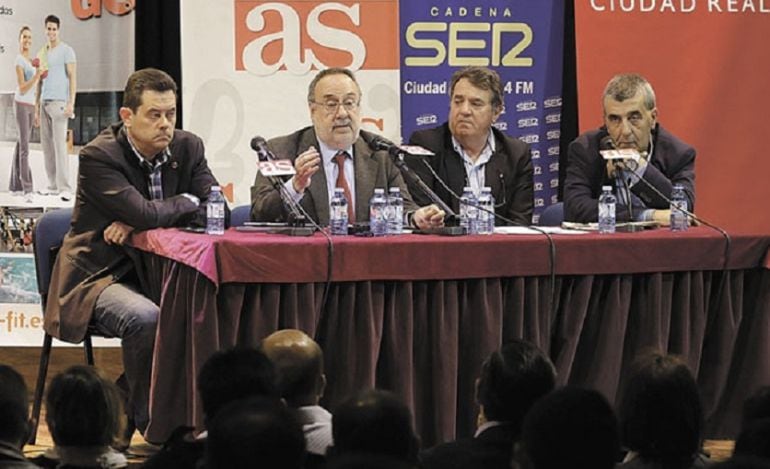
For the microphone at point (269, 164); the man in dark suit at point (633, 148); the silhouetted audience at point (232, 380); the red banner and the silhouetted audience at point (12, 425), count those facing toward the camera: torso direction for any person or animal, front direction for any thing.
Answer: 2

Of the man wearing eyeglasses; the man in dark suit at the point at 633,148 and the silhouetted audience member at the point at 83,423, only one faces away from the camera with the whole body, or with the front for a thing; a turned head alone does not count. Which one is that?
the silhouetted audience member

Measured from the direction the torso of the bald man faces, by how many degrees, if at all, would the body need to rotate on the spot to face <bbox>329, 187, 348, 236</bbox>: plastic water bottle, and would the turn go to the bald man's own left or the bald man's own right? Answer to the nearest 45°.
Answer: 0° — they already face it

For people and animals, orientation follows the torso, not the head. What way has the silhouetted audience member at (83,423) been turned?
away from the camera

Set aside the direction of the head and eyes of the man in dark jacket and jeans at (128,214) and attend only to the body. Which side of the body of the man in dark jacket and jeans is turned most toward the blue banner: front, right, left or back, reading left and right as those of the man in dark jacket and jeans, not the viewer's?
left

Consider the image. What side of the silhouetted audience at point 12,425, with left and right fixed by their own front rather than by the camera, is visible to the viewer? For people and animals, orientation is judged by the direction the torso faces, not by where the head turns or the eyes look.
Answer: back

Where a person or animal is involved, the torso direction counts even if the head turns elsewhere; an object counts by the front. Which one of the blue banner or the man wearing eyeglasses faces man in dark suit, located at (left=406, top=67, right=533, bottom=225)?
the blue banner

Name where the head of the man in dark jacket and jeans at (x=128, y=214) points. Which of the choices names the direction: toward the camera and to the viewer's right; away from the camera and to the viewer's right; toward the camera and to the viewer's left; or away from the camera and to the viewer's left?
toward the camera and to the viewer's right

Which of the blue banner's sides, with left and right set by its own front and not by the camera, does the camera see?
front

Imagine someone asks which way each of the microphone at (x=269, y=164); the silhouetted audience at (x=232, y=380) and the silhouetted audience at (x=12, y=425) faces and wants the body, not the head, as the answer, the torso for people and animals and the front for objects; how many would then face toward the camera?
0

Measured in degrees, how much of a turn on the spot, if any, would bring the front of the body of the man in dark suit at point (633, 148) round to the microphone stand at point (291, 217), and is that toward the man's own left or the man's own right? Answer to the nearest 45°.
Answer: approximately 45° to the man's own right

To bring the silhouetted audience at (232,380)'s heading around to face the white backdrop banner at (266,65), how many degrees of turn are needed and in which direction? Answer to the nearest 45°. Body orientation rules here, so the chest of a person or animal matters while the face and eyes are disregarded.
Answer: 0° — they already face it

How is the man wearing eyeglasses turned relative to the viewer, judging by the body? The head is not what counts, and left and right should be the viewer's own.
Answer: facing the viewer
